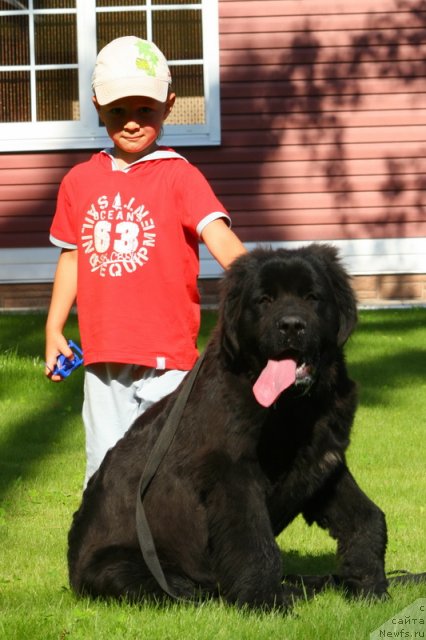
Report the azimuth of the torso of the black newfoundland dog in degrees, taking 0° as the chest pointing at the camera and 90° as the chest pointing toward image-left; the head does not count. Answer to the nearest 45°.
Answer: approximately 315°

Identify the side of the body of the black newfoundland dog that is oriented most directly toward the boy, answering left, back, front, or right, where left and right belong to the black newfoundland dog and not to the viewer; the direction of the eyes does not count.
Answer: back
